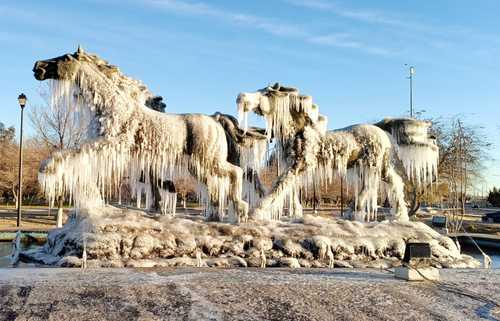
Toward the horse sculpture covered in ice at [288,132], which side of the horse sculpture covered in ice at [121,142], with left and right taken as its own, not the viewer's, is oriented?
back

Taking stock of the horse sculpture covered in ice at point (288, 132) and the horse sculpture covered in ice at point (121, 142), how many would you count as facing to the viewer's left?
2

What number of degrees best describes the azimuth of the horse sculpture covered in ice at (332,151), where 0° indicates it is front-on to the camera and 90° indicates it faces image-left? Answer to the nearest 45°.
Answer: approximately 90°

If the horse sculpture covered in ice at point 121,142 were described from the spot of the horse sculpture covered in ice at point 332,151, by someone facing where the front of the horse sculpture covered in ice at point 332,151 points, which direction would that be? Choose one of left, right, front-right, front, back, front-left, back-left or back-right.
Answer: front-left

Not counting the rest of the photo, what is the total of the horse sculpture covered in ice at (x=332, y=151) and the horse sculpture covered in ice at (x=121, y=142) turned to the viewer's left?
2

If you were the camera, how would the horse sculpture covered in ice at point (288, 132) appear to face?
facing to the left of the viewer

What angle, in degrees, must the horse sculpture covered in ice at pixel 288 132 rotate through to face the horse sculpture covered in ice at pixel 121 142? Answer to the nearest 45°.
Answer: approximately 45° to its left

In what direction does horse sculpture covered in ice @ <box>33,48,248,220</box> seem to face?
to the viewer's left
